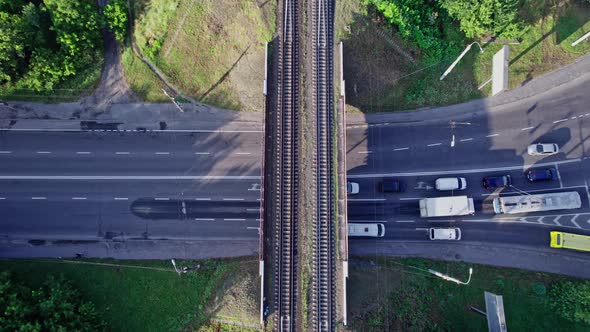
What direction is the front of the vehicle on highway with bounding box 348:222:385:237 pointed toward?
to the viewer's right

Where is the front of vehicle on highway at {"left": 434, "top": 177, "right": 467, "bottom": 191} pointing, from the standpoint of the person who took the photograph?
facing to the right of the viewer

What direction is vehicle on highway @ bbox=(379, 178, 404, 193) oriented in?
to the viewer's right

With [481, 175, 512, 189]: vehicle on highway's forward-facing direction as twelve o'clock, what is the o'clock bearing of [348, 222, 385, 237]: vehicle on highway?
[348, 222, 385, 237]: vehicle on highway is roughly at 5 o'clock from [481, 175, 512, 189]: vehicle on highway.

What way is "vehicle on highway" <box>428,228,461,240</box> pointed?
to the viewer's right

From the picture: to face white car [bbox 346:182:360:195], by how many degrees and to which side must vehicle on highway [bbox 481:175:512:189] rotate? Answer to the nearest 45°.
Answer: approximately 135° to its right

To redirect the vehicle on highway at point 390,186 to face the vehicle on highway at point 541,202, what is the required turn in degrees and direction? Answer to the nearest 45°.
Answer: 0° — it already faces it

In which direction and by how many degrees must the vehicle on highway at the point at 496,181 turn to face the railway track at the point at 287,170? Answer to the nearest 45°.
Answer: approximately 135° to its right

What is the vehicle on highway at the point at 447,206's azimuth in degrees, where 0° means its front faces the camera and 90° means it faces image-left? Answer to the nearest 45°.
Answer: approximately 270°

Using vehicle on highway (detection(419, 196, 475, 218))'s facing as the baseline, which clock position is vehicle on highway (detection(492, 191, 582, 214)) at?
vehicle on highway (detection(492, 191, 582, 214)) is roughly at 11 o'clock from vehicle on highway (detection(419, 196, 475, 218)).

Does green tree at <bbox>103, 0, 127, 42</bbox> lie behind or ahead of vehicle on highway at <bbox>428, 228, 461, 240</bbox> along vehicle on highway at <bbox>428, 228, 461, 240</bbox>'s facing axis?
behind
